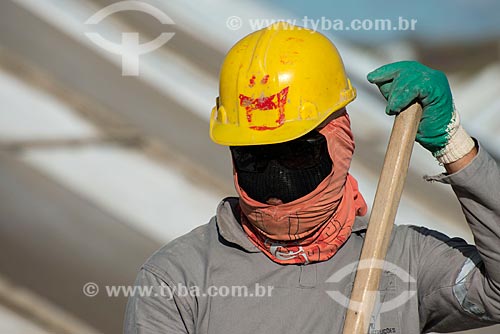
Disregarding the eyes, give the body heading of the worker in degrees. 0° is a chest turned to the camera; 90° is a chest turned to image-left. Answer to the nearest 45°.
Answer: approximately 0°
